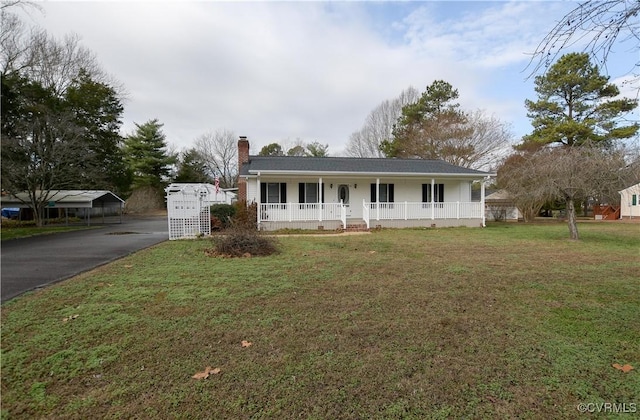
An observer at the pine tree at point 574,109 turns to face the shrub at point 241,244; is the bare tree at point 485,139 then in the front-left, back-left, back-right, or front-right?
front-right

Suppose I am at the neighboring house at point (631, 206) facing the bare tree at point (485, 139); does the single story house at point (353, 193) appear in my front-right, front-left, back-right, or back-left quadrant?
front-left

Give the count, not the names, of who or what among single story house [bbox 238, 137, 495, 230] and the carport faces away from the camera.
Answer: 0

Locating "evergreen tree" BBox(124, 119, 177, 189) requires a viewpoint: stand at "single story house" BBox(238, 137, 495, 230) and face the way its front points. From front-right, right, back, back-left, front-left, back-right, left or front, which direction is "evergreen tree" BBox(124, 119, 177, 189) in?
back-right

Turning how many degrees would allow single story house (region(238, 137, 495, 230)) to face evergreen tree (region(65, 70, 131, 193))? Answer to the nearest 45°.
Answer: approximately 135° to its right

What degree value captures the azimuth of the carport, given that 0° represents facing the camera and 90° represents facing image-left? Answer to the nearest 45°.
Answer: approximately 315°

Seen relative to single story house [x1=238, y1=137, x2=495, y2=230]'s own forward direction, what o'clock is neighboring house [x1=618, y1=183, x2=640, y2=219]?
The neighboring house is roughly at 8 o'clock from the single story house.

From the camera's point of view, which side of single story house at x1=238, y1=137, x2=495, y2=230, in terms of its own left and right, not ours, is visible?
front

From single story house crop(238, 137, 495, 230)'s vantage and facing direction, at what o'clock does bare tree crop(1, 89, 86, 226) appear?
The bare tree is roughly at 3 o'clock from the single story house.

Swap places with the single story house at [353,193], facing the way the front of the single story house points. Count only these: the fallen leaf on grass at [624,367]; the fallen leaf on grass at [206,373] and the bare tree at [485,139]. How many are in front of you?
2

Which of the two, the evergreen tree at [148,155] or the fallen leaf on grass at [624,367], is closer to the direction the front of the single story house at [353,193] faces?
the fallen leaf on grass

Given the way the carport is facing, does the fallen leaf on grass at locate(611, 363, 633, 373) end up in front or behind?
in front

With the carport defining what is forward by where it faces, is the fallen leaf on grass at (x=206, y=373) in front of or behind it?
in front

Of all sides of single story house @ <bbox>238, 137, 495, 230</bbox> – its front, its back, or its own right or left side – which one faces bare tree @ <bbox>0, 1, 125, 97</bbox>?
right
